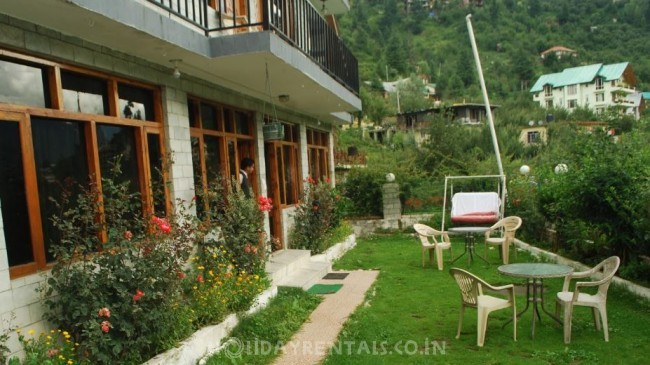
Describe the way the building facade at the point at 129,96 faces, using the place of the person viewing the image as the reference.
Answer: facing the viewer and to the right of the viewer

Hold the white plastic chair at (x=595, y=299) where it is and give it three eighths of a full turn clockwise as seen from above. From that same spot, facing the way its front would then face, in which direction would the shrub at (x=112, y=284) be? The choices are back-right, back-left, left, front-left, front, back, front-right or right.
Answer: back

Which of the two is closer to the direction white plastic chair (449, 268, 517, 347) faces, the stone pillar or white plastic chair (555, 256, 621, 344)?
the white plastic chair

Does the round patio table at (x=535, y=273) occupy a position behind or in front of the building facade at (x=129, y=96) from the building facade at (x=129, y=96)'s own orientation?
in front

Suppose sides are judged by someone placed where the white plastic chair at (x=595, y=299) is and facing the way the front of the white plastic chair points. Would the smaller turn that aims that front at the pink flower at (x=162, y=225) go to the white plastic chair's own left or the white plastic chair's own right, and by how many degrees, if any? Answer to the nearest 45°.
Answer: approximately 45° to the white plastic chair's own left

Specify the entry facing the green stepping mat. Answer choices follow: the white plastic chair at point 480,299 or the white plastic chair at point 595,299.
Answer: the white plastic chair at point 595,299

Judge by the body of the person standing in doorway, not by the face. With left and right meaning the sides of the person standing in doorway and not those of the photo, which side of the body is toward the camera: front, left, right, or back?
right

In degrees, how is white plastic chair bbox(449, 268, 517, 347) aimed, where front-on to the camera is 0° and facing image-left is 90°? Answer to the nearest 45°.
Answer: approximately 225°

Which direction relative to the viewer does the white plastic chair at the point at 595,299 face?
to the viewer's left

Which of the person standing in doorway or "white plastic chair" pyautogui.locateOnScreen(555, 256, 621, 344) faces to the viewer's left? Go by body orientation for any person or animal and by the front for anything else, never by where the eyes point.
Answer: the white plastic chair

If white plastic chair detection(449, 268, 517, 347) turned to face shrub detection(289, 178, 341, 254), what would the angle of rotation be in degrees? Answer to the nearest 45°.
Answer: approximately 90° to its left

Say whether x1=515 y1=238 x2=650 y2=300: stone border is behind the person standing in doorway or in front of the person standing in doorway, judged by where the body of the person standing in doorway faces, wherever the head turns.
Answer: in front

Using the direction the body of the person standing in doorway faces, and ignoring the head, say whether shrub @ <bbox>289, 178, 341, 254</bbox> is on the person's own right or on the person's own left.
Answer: on the person's own left

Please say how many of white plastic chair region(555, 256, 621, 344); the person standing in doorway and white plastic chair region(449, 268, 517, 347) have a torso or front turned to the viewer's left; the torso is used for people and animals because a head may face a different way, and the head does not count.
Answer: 1

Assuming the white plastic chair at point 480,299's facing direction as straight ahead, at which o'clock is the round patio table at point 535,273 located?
The round patio table is roughly at 12 o'clock from the white plastic chair.
